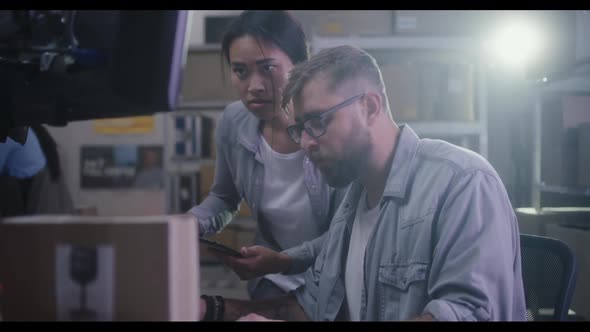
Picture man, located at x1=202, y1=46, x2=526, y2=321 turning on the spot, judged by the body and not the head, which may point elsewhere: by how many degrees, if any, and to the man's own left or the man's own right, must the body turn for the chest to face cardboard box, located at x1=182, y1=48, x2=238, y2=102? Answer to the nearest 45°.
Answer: approximately 90° to the man's own right

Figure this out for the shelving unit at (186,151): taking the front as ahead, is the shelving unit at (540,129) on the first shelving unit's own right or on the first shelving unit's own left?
on the first shelving unit's own left

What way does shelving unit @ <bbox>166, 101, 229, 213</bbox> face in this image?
toward the camera

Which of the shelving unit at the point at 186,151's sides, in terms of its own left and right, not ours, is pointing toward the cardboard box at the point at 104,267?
front

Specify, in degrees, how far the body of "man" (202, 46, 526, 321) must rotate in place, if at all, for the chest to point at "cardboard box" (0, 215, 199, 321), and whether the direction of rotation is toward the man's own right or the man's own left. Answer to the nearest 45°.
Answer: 0° — they already face it

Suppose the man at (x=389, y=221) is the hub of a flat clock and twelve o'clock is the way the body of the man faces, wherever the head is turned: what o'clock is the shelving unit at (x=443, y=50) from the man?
The shelving unit is roughly at 5 o'clock from the man.

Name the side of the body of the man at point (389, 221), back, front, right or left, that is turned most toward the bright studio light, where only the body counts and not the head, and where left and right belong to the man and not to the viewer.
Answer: back

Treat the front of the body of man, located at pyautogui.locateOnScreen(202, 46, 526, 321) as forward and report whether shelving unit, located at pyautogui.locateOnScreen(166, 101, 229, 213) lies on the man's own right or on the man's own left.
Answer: on the man's own right

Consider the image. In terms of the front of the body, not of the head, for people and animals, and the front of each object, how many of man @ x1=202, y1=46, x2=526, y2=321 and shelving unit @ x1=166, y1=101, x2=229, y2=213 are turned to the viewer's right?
0

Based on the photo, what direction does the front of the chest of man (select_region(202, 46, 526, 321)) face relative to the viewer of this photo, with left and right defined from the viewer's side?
facing the viewer and to the left of the viewer
